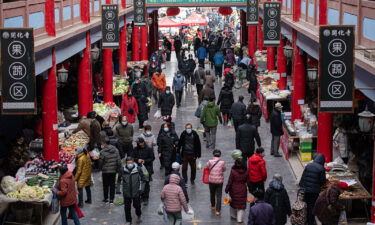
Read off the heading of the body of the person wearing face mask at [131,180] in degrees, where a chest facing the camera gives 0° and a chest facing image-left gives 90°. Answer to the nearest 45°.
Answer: approximately 0°

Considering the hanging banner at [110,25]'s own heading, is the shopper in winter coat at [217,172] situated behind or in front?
in front

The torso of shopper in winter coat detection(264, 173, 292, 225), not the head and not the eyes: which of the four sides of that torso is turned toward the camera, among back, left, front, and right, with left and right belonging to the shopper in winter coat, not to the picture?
back

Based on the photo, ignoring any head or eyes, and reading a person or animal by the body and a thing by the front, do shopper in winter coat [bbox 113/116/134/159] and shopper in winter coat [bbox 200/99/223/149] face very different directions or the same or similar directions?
very different directions

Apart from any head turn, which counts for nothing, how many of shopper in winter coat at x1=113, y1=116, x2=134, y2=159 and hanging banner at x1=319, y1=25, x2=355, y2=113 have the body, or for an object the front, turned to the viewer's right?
0

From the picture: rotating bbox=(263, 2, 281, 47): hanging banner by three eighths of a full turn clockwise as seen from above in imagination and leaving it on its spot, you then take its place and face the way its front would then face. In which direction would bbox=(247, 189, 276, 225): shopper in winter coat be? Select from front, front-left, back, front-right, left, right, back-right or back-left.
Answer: back-left
